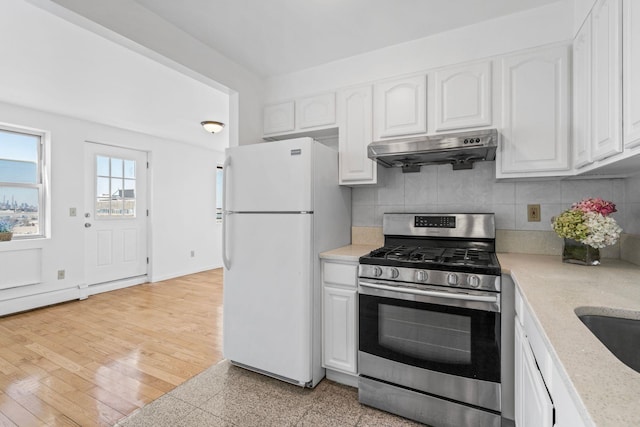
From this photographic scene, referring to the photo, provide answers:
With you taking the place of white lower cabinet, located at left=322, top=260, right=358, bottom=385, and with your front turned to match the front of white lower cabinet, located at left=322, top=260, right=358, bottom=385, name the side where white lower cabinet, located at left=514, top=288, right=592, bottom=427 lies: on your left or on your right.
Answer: on your left

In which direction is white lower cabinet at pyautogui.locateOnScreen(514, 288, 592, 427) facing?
to the viewer's left

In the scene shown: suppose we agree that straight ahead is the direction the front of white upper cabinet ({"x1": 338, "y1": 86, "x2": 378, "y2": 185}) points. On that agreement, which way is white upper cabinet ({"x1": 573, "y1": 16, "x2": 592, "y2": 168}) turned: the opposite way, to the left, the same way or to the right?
to the right

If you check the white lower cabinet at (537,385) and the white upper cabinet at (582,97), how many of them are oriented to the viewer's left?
2

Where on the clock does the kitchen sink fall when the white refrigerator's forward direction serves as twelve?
The kitchen sink is roughly at 9 o'clock from the white refrigerator.

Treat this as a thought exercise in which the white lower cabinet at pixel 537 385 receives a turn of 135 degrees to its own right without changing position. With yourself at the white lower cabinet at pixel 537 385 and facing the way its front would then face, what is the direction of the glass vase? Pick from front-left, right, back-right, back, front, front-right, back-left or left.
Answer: front-left

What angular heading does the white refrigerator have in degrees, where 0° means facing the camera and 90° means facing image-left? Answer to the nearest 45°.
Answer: approximately 45°

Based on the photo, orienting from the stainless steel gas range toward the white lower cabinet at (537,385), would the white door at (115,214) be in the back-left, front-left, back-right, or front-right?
back-right

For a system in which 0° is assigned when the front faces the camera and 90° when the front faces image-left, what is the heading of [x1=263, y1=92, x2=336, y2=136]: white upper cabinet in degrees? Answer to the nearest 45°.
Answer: approximately 45°

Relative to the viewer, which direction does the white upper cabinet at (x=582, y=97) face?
to the viewer's left

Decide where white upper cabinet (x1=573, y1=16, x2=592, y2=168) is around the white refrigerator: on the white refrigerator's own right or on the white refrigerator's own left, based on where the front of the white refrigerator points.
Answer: on the white refrigerator's own left

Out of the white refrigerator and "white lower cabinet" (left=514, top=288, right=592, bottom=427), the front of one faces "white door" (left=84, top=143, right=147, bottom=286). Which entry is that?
the white lower cabinet
